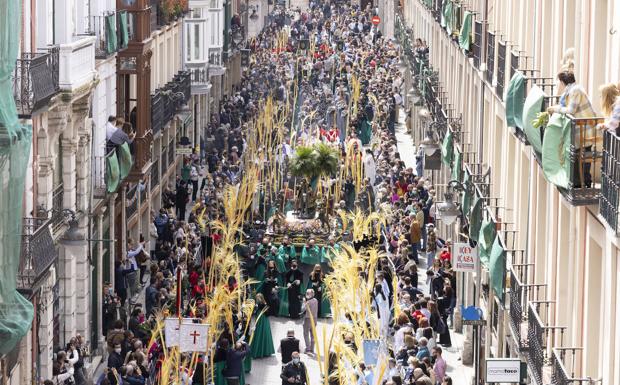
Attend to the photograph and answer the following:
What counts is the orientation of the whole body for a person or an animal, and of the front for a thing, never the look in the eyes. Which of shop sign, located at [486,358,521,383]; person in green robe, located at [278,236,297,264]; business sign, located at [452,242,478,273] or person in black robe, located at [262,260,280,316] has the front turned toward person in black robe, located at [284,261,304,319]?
the person in green robe

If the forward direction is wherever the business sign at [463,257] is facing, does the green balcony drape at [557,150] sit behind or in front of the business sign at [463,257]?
in front

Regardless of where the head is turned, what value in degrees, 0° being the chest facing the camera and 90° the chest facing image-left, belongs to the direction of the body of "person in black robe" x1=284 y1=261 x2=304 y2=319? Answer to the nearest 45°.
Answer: approximately 0°

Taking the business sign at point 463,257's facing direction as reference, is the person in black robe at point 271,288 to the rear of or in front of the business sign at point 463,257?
to the rear

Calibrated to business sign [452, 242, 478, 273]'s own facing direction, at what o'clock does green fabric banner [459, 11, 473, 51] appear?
The green fabric banner is roughly at 6 o'clock from the business sign.

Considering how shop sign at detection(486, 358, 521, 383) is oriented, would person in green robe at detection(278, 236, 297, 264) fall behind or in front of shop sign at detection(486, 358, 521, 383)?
behind

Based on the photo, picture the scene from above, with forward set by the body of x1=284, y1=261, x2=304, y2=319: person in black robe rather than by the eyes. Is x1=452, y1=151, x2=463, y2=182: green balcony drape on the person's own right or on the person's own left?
on the person's own left
